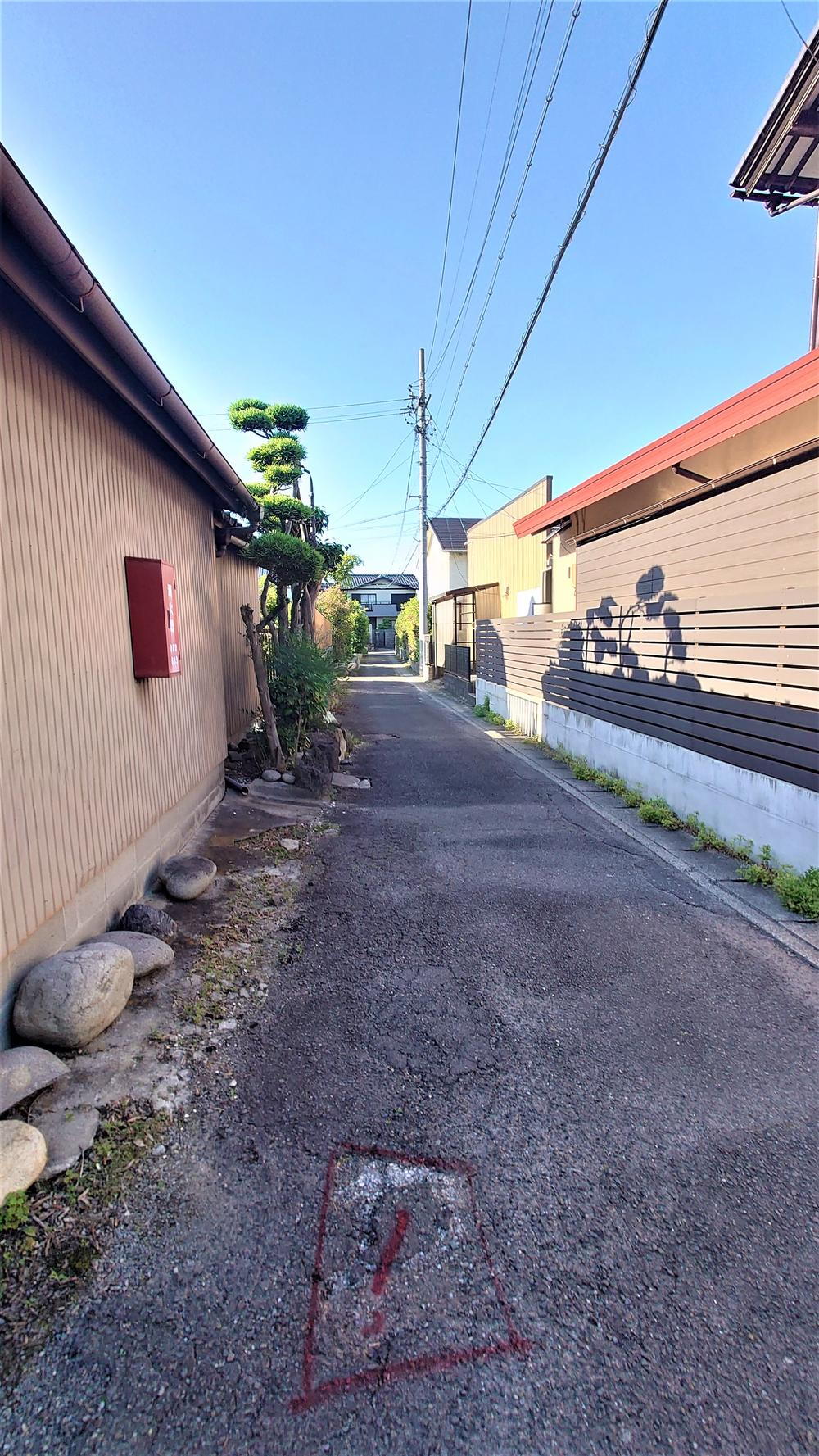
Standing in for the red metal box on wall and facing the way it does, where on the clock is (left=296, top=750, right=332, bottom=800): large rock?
The large rock is roughly at 10 o'clock from the red metal box on wall.

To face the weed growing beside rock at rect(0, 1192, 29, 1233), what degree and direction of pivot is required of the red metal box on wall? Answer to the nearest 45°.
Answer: approximately 90° to its right

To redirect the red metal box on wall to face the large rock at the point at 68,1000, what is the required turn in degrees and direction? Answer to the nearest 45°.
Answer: approximately 90° to its right

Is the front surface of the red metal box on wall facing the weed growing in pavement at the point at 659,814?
yes

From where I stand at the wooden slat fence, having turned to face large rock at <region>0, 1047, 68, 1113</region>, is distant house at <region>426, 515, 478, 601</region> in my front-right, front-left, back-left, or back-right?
back-right

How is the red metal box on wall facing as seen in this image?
to the viewer's right

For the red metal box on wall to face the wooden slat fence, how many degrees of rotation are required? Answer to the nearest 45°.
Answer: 0° — it already faces it

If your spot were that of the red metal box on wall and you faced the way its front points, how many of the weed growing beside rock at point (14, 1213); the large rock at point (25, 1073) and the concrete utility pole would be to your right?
2
